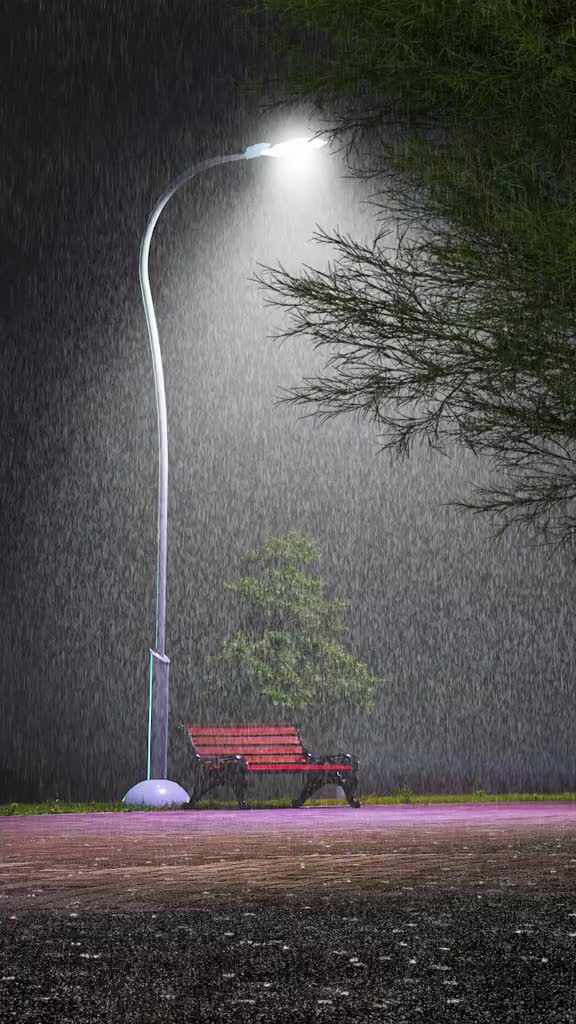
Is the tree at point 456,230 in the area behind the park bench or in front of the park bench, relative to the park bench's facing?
in front

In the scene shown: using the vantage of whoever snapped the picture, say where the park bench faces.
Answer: facing the viewer and to the right of the viewer

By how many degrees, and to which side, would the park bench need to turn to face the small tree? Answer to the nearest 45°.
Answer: approximately 135° to its left
